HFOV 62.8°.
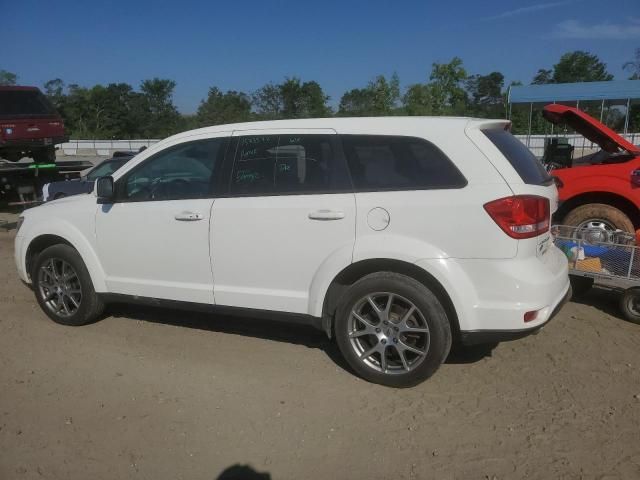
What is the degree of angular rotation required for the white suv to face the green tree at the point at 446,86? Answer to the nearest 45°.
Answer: approximately 45° to its right

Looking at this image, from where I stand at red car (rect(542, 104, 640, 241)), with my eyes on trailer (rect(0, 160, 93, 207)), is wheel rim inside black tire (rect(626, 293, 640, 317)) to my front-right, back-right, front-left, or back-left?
back-left

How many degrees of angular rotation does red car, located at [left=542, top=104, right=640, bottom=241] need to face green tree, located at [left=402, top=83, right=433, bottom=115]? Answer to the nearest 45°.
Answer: approximately 90° to its right

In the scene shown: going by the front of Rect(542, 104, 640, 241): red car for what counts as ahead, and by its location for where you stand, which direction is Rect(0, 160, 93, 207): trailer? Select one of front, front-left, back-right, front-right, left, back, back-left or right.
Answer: front

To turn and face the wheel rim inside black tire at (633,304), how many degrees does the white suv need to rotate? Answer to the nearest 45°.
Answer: approximately 135° to its right

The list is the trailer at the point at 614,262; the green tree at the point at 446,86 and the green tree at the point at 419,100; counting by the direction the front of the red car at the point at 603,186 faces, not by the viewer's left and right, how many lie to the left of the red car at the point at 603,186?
1

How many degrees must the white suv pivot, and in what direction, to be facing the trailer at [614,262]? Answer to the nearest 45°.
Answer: approximately 135° to its right

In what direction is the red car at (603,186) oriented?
to the viewer's left

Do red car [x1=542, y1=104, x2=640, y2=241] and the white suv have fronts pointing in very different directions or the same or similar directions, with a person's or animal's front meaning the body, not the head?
same or similar directions

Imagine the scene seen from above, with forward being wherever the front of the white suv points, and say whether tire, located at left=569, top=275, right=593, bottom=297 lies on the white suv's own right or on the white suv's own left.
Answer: on the white suv's own right

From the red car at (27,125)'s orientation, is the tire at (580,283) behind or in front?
behind

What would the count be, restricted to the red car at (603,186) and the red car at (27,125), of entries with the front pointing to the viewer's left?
1

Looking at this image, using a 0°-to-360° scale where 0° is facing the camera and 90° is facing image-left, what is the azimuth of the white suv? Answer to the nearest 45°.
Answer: approximately 135°

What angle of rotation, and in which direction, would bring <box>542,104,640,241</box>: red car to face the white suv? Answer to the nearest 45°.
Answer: approximately 45° to its left

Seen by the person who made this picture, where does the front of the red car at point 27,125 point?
facing away from the viewer

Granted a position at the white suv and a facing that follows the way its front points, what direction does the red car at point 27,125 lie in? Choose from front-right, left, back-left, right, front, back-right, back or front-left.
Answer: front

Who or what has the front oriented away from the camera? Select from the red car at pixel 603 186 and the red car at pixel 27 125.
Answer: the red car at pixel 27 125

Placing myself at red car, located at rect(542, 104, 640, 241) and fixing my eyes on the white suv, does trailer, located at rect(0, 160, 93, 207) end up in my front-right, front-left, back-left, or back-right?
front-right
